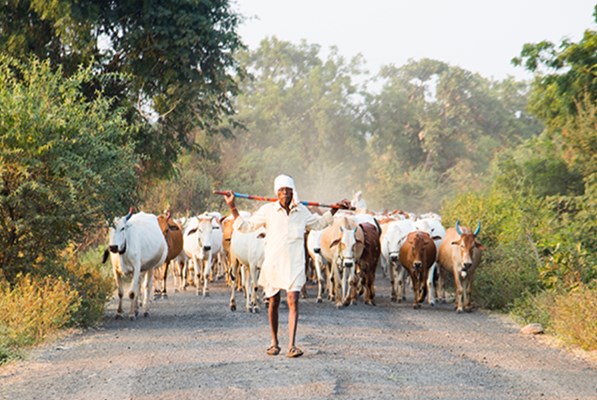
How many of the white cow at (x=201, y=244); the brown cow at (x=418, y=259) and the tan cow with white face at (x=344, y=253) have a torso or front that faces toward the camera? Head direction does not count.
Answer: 3

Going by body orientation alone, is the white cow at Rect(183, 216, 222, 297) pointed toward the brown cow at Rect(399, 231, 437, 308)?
no

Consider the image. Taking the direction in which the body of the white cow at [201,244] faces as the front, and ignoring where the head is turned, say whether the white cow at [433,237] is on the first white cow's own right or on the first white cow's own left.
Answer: on the first white cow's own left

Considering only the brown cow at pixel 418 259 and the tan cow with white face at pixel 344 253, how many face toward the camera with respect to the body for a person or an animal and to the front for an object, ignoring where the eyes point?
2

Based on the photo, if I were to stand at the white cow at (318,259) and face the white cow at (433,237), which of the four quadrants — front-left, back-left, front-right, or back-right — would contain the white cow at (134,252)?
back-right

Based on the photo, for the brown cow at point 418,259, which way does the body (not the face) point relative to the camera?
toward the camera

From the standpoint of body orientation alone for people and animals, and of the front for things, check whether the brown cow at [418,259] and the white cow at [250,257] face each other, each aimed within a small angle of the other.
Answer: no

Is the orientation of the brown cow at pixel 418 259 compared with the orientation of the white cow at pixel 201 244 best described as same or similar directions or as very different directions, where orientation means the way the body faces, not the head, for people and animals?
same or similar directions

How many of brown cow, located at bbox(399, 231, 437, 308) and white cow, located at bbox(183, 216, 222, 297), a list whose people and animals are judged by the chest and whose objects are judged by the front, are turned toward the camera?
2

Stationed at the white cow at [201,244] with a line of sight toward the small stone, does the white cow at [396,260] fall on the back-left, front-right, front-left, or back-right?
front-left

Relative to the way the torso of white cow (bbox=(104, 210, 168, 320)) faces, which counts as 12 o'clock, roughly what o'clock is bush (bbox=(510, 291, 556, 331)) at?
The bush is roughly at 8 o'clock from the white cow.

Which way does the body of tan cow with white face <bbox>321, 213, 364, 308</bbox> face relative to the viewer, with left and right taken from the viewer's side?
facing the viewer

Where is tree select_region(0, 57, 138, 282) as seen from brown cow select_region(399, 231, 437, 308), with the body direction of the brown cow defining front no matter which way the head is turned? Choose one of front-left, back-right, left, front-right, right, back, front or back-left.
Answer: front-right

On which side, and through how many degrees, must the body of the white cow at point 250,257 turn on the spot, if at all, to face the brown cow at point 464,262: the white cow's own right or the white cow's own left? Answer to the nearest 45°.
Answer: approximately 45° to the white cow's own left

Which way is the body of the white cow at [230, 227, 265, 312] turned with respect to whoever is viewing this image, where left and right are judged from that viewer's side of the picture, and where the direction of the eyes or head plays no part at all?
facing the viewer and to the right of the viewer

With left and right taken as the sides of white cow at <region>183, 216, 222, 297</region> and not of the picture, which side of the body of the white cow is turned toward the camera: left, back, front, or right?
front
